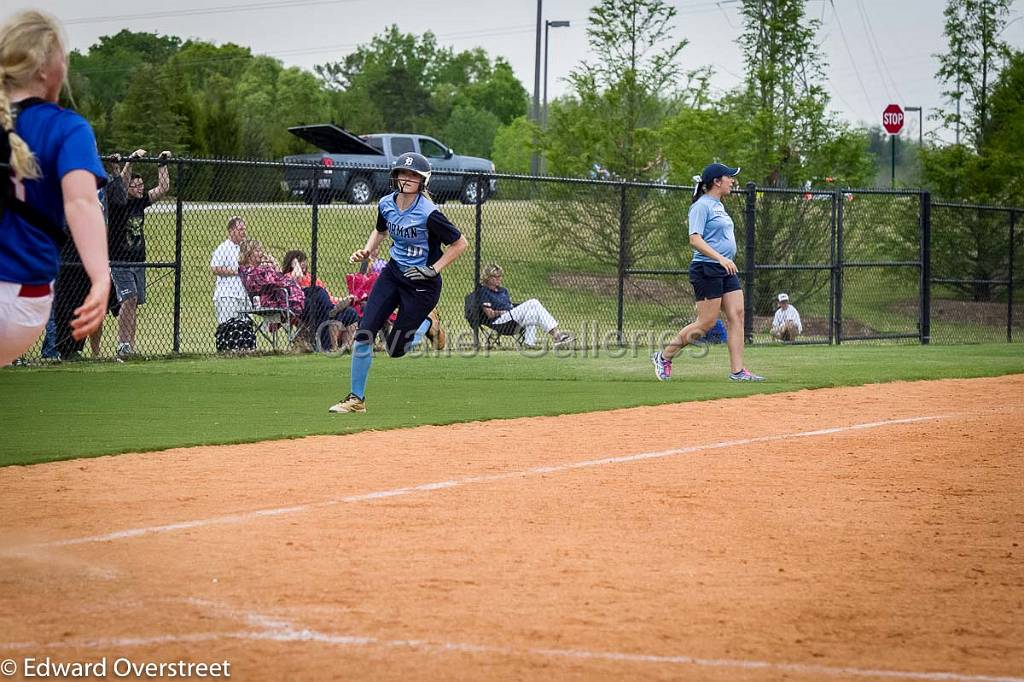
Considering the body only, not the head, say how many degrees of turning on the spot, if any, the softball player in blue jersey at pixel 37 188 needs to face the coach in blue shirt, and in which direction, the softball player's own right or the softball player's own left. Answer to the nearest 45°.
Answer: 0° — they already face them

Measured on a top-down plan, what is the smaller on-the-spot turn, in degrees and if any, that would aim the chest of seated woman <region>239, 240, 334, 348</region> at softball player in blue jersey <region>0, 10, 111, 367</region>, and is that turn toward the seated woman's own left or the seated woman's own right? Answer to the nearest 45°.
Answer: approximately 45° to the seated woman's own right

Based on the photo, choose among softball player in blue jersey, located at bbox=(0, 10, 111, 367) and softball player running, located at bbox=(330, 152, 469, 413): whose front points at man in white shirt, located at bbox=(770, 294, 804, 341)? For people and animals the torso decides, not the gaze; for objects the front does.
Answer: softball player in blue jersey, located at bbox=(0, 10, 111, 367)

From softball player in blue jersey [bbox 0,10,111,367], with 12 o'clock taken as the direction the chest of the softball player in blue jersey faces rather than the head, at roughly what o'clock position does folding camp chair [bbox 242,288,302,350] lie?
The folding camp chair is roughly at 11 o'clock from the softball player in blue jersey.

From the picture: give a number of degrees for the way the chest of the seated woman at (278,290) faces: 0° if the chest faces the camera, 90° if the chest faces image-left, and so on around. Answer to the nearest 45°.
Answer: approximately 315°

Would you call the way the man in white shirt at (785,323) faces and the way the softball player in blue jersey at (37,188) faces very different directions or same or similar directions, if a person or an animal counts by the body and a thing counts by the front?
very different directions

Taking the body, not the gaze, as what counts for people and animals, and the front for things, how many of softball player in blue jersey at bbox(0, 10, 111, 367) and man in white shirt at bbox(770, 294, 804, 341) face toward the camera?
1

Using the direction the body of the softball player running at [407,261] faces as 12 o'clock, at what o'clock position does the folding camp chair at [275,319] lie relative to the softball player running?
The folding camp chair is roughly at 4 o'clock from the softball player running.

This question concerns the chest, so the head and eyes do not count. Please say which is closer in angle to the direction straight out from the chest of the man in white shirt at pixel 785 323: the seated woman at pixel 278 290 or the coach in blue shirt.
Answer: the coach in blue shirt

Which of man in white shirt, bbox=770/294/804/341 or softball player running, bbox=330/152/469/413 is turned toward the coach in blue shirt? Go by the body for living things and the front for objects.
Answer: the man in white shirt
